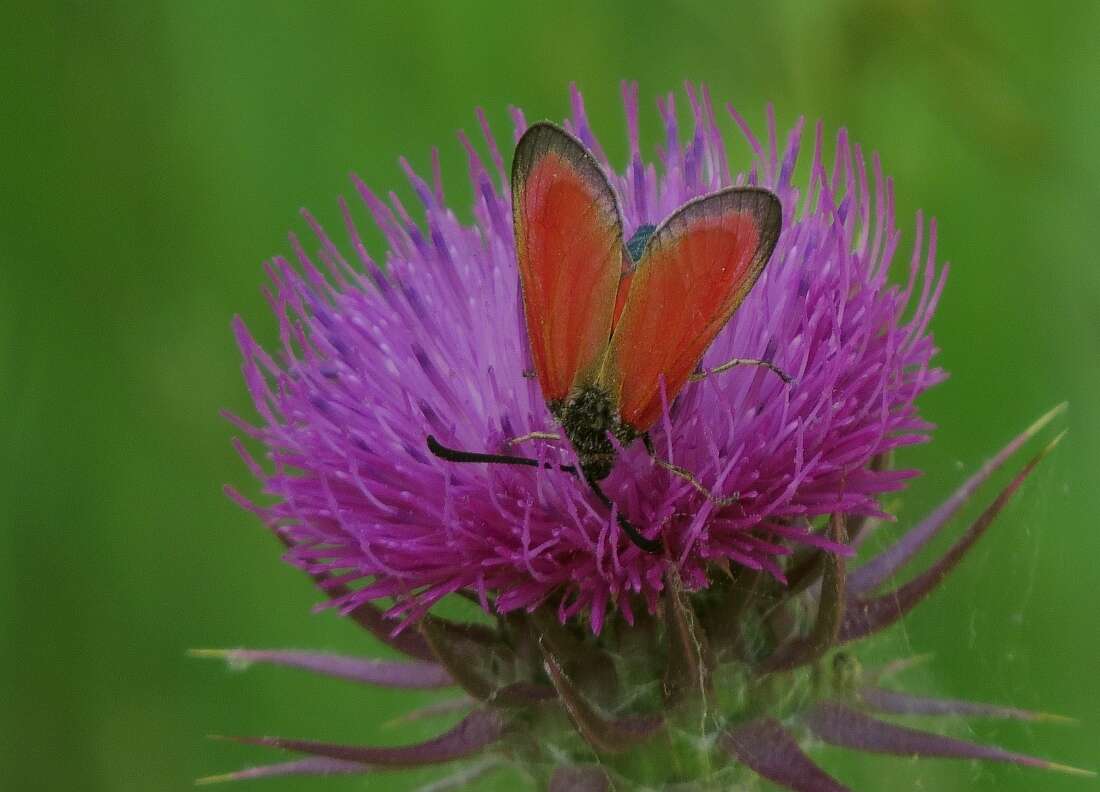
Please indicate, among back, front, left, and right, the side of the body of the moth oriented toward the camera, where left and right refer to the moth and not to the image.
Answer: front
